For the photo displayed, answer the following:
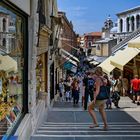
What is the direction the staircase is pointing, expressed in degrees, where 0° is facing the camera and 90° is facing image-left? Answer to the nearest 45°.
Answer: approximately 0°

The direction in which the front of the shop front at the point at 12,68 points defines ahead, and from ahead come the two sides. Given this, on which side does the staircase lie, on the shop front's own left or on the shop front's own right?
on the shop front's own left

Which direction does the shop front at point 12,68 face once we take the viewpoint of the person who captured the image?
facing the viewer and to the right of the viewer

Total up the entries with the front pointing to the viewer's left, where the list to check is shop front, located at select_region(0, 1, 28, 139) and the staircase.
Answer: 0

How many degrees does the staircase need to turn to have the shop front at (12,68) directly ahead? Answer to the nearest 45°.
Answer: approximately 45° to its right
